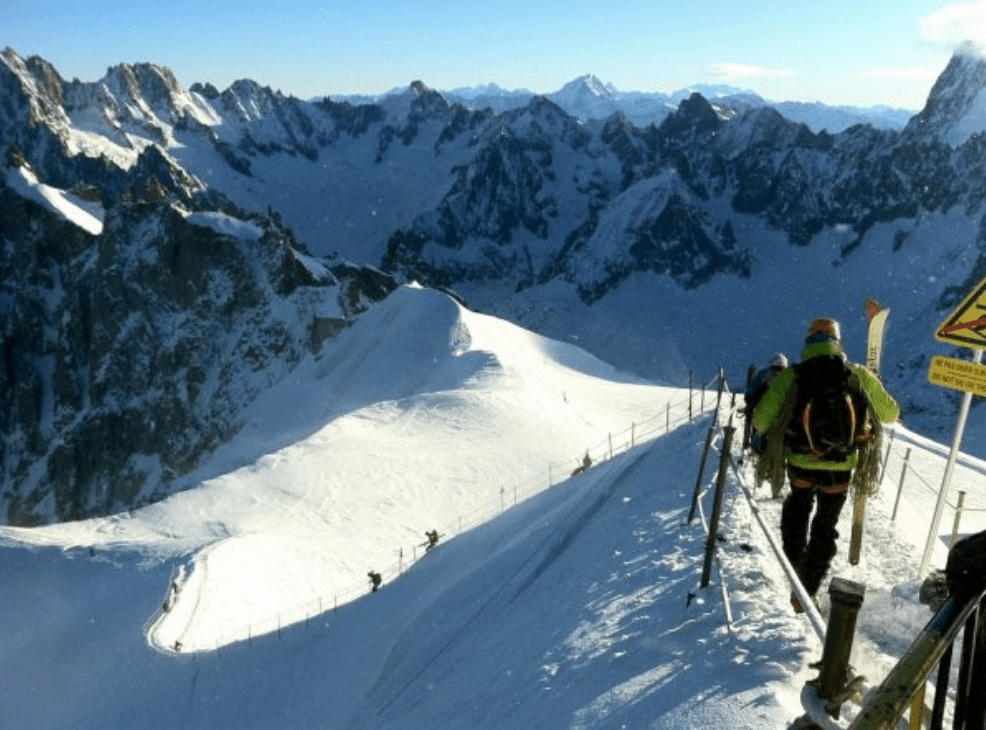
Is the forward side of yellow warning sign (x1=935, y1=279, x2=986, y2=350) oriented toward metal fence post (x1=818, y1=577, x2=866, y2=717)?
yes

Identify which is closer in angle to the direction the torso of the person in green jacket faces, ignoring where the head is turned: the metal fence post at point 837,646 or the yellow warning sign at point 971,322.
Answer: the yellow warning sign

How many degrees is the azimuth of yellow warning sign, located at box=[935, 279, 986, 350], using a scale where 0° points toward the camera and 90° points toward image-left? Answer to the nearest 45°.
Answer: approximately 0°

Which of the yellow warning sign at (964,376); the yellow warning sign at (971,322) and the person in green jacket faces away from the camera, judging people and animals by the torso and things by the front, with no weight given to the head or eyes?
the person in green jacket

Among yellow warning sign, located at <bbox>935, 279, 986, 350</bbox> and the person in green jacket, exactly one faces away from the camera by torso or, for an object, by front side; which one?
the person in green jacket

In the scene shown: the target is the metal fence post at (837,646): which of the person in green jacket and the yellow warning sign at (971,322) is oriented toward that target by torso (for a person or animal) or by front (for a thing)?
the yellow warning sign

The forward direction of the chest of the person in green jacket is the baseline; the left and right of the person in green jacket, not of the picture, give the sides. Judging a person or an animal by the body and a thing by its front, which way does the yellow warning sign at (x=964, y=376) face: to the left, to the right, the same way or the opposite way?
the opposite way

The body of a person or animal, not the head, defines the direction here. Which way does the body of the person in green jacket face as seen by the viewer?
away from the camera

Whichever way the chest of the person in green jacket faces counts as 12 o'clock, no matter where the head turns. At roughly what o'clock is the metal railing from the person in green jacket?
The metal railing is roughly at 6 o'clock from the person in green jacket.

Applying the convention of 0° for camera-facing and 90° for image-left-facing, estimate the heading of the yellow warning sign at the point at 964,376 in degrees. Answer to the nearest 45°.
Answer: approximately 0°

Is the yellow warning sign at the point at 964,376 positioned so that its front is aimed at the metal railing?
yes
